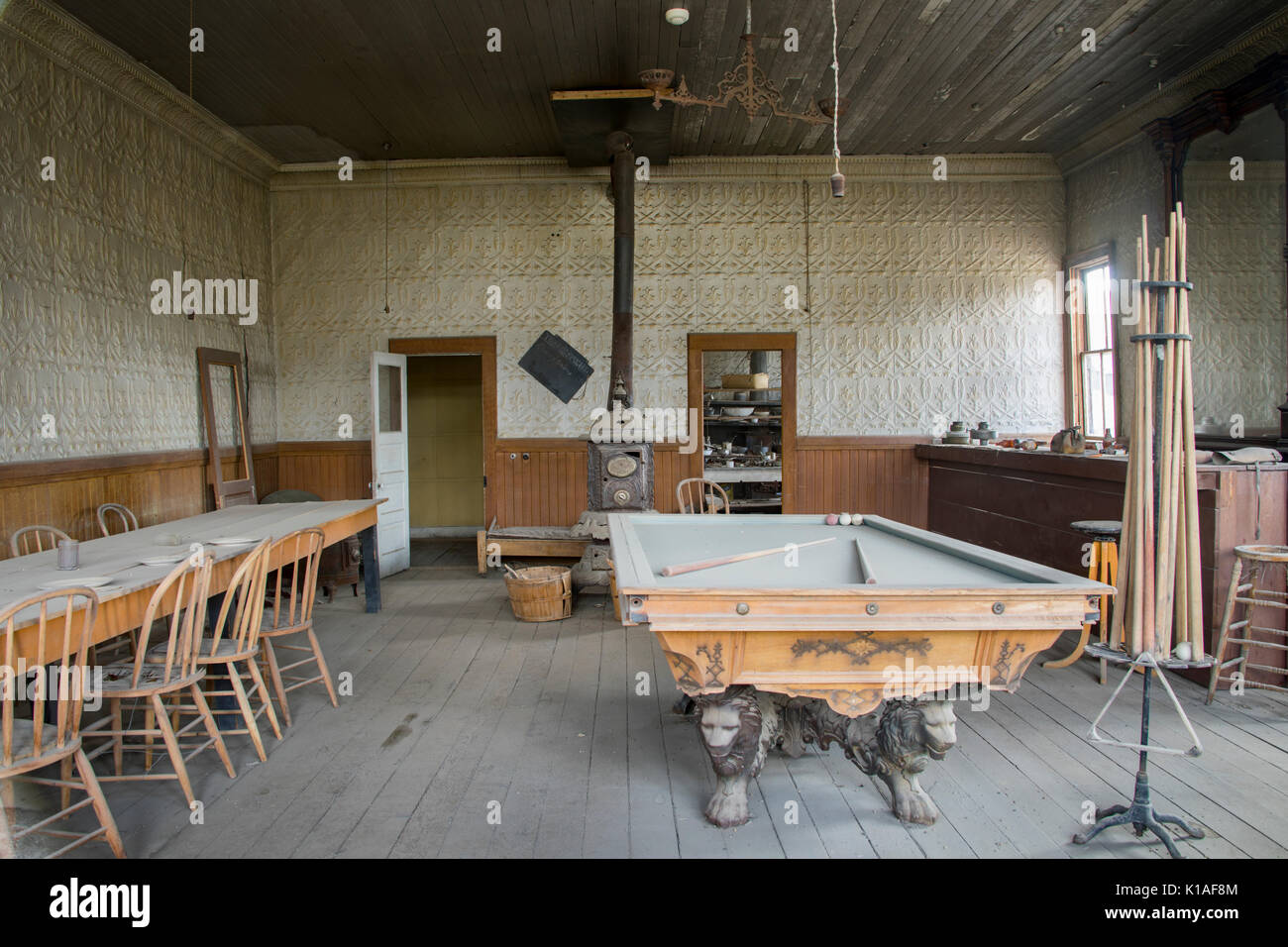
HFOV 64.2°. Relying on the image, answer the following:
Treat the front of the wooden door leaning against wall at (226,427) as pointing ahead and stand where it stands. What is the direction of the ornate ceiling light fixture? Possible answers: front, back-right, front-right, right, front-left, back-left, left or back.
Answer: front

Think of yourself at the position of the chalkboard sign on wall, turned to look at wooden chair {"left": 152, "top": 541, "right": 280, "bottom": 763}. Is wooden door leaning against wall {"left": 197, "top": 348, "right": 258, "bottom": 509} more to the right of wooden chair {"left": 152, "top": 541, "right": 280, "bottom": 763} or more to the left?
right

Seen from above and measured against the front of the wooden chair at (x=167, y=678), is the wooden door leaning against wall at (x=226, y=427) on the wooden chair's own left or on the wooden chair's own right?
on the wooden chair's own right

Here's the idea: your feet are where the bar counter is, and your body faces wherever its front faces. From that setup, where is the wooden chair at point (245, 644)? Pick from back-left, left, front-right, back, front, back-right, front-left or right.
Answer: front

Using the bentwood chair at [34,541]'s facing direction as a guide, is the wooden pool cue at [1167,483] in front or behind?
in front

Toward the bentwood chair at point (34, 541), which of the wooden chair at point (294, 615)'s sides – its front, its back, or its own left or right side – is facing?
front

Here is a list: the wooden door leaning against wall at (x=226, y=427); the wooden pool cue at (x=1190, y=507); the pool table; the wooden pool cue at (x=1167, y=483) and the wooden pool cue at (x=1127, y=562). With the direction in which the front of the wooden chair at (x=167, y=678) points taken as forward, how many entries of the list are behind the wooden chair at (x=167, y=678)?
4

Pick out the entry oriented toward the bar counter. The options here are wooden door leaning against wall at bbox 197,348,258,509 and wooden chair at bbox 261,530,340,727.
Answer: the wooden door leaning against wall

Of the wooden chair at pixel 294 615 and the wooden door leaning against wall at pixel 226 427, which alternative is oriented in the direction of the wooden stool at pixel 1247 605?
the wooden door leaning against wall

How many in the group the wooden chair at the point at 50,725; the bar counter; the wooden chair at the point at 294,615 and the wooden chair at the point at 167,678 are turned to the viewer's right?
0

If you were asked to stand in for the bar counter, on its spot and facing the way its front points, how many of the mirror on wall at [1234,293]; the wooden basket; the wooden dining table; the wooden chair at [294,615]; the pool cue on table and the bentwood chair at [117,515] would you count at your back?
1

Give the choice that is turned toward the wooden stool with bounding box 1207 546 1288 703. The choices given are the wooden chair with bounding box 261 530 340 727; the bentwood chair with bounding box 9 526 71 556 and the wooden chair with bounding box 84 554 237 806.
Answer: the bentwood chair

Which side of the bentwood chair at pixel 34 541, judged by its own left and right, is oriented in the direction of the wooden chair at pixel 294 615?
front

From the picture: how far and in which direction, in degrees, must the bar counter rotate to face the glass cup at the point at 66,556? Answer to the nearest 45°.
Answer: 0° — it already faces it

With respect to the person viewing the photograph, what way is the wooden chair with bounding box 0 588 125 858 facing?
facing away from the viewer and to the left of the viewer

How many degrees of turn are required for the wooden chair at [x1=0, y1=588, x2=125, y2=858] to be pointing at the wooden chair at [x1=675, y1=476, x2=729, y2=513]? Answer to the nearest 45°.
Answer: approximately 90° to its right

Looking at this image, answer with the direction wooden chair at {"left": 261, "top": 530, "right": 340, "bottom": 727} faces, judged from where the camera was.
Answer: facing away from the viewer and to the left of the viewer
